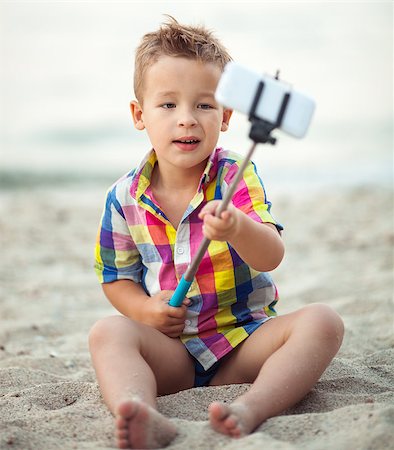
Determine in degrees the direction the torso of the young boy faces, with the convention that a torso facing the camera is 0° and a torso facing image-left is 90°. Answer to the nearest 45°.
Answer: approximately 0°
